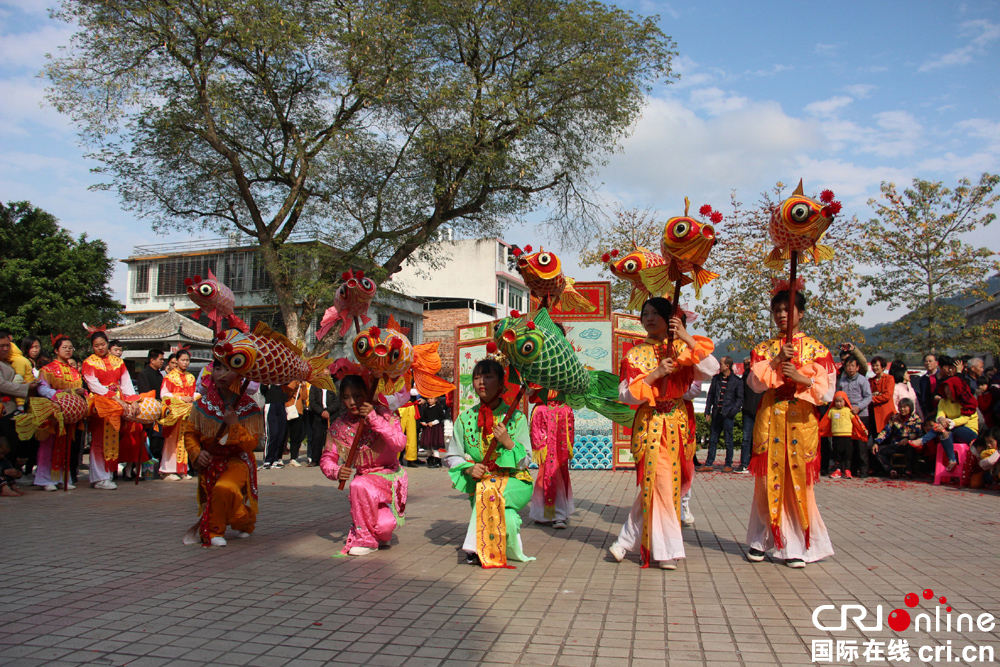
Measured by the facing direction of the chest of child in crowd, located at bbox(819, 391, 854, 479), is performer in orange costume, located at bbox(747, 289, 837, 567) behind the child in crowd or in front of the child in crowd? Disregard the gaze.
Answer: in front

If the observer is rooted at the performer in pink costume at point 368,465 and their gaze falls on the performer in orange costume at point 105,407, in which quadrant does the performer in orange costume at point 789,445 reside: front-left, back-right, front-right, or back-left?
back-right

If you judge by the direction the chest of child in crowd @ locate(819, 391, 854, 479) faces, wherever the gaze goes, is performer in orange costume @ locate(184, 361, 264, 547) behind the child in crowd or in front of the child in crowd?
in front

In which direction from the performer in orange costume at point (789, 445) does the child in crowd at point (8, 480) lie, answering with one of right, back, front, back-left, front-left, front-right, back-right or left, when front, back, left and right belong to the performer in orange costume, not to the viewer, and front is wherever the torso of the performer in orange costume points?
right

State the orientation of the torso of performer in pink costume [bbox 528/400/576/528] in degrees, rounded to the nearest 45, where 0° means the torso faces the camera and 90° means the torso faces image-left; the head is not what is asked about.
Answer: approximately 0°

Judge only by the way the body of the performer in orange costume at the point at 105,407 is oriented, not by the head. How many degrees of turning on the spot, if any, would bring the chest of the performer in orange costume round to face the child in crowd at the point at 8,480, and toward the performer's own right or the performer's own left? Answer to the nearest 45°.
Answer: approximately 135° to the performer's own right

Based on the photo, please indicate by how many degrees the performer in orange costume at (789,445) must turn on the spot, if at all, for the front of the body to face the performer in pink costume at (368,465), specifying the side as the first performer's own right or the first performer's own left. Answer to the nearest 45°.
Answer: approximately 90° to the first performer's own right

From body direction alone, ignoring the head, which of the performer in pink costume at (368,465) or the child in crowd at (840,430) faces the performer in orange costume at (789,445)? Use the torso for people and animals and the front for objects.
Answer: the child in crowd

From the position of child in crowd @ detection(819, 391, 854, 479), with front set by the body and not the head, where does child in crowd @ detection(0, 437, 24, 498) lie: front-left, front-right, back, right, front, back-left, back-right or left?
front-right
